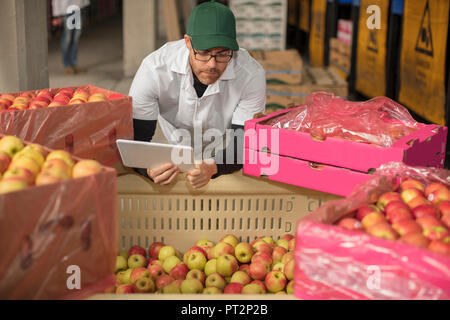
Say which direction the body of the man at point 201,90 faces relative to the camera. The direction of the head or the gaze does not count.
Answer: toward the camera

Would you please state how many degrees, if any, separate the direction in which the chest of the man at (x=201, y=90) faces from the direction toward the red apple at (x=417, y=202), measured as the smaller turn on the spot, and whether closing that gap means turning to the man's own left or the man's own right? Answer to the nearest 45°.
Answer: approximately 45° to the man's own left

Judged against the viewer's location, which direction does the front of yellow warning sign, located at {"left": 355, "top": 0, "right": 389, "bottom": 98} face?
facing the viewer and to the left of the viewer

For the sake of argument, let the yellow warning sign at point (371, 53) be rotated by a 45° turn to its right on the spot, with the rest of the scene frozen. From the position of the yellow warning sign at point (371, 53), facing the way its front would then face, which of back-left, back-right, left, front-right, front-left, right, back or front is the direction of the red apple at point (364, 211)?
left

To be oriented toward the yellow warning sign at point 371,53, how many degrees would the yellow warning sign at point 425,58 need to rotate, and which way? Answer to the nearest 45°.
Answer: approximately 135° to its right

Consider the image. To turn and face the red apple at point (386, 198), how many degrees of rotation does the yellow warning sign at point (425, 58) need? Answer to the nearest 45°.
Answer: approximately 45° to its left

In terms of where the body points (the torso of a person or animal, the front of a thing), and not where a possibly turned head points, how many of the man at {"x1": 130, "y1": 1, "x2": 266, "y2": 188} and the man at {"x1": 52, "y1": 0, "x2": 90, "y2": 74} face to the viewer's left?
0

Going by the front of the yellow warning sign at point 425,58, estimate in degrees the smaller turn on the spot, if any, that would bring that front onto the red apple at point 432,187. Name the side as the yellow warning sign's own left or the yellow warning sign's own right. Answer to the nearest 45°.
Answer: approximately 45° to the yellow warning sign's own left

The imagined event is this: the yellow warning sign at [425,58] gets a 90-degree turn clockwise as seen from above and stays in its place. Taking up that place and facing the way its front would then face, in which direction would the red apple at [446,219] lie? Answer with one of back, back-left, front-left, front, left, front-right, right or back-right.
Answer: back-left

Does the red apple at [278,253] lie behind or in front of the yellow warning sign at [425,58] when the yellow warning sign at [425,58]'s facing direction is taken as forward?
in front
